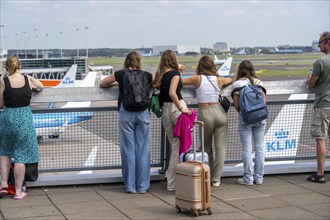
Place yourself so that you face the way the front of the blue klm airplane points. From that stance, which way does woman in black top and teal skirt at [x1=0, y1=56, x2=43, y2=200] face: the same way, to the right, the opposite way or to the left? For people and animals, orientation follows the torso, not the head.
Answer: to the right

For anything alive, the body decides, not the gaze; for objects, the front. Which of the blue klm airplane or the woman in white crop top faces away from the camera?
the woman in white crop top

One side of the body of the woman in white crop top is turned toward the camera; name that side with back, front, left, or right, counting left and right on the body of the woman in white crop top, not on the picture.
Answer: back

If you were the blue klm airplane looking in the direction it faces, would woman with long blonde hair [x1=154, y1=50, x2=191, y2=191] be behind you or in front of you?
behind

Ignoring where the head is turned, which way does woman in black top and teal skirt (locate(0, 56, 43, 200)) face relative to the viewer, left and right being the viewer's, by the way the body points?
facing away from the viewer

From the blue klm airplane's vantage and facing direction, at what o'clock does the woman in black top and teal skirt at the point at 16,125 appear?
The woman in black top and teal skirt is roughly at 10 o'clock from the blue klm airplane.

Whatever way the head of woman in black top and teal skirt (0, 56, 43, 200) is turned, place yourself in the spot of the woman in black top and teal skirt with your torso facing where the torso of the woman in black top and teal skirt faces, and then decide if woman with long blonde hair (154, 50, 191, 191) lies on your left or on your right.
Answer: on your right

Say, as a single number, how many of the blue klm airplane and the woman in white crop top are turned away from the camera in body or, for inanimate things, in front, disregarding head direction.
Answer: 1

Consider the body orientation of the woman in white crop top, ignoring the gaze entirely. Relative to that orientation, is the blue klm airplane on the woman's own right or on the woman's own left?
on the woman's own left

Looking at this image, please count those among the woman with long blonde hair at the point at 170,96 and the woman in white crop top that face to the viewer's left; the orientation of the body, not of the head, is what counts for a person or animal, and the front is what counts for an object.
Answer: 0

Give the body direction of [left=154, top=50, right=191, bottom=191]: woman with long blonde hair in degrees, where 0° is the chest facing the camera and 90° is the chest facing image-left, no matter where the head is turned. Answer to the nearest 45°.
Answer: approximately 225°

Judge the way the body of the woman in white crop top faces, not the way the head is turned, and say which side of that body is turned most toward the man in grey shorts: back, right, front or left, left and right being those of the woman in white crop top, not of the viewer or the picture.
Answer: right

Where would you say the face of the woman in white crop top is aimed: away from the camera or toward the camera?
away from the camera

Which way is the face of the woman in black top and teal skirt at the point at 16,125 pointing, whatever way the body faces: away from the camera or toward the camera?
away from the camera

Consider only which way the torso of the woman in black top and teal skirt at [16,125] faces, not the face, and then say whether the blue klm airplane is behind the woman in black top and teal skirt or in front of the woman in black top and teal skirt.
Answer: in front

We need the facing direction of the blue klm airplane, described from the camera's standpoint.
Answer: facing to the left of the viewer

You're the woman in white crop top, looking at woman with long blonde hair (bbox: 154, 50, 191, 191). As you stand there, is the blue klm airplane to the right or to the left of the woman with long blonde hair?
right
